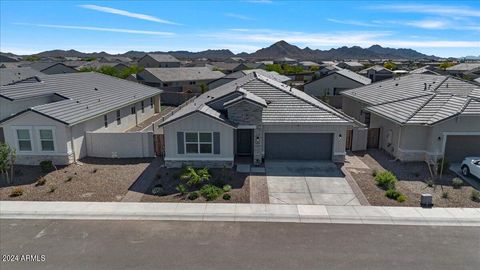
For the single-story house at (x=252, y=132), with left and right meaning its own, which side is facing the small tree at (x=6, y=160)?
right

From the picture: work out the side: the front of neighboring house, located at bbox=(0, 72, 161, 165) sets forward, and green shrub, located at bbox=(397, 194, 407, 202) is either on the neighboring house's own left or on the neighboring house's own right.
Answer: on the neighboring house's own left

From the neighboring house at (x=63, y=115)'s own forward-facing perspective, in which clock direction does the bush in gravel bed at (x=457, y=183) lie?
The bush in gravel bed is roughly at 9 o'clock from the neighboring house.

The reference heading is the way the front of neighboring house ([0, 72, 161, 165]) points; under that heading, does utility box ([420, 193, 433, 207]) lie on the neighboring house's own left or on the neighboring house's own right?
on the neighboring house's own left

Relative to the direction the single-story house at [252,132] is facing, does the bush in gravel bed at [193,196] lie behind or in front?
in front

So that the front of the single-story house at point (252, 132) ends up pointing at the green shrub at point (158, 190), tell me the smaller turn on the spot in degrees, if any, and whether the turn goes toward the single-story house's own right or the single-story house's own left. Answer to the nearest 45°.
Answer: approximately 45° to the single-story house's own right

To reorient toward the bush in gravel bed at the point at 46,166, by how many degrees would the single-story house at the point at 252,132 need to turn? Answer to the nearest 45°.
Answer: approximately 90° to its right

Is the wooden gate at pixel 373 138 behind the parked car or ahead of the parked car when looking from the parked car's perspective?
ahead
